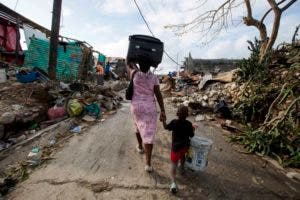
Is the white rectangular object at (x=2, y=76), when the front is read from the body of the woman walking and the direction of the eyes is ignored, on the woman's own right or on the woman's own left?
on the woman's own left

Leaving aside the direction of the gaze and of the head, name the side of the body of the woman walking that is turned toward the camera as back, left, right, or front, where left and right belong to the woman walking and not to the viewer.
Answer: back

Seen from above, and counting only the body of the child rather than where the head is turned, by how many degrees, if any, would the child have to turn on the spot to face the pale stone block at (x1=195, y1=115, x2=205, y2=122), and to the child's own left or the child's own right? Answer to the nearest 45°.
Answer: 0° — they already face it

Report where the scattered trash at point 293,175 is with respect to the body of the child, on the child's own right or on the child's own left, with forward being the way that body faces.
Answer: on the child's own right

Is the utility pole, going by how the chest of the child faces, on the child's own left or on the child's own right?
on the child's own left

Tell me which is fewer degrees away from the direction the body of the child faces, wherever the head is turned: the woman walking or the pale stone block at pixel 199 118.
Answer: the pale stone block

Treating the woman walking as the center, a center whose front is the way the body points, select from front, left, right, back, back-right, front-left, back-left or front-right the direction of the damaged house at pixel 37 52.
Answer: front-left

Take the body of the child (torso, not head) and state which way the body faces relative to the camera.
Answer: away from the camera

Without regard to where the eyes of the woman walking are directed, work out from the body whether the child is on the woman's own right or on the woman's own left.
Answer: on the woman's own right

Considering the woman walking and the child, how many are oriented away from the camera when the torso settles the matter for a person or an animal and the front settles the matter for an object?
2

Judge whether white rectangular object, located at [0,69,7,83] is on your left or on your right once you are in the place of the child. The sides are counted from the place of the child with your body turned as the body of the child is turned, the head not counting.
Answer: on your left

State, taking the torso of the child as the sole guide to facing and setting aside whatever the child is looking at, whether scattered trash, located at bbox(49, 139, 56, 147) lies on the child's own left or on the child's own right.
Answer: on the child's own left

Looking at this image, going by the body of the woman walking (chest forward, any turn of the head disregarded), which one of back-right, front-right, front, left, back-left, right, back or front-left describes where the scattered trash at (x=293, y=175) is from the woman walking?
right
